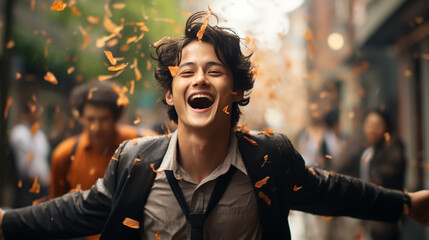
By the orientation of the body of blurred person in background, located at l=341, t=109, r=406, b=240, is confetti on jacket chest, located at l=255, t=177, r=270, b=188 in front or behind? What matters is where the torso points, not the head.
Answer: in front

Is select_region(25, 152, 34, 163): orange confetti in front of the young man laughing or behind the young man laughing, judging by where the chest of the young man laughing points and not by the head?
behind
